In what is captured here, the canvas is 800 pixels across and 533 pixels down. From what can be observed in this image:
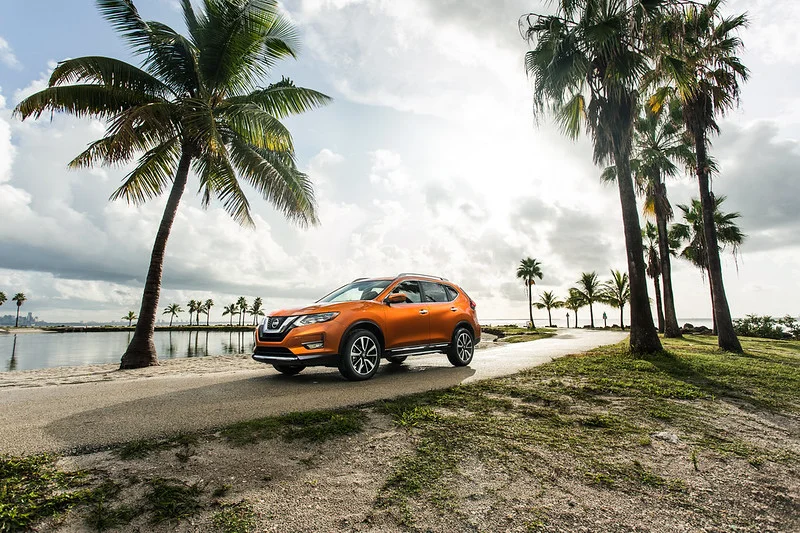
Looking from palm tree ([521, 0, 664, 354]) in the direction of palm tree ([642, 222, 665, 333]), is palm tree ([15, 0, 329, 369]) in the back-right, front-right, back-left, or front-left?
back-left

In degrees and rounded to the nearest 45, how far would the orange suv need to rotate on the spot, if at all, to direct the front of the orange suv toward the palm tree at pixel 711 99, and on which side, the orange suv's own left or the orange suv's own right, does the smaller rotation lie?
approximately 180°

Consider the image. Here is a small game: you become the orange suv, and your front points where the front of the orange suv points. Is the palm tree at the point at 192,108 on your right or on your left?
on your right

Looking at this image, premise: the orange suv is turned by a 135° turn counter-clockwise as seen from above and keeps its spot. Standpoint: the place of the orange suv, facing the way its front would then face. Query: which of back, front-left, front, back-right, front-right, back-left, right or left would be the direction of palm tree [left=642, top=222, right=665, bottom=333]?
front-left

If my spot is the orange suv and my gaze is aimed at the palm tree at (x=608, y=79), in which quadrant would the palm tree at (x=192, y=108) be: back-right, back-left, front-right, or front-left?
back-left

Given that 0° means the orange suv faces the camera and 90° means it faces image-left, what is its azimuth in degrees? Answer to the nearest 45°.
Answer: approximately 45°

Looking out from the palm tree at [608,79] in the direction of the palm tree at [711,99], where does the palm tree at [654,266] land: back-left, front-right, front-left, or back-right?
front-left

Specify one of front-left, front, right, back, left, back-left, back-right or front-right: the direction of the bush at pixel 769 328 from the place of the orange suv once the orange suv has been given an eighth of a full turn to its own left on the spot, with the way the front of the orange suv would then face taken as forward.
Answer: back-left

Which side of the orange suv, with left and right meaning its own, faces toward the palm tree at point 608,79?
back
